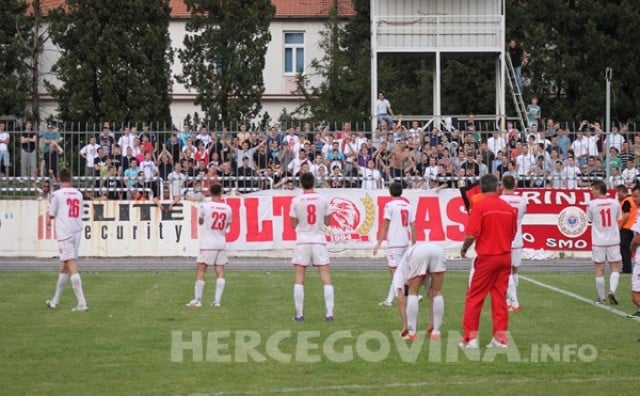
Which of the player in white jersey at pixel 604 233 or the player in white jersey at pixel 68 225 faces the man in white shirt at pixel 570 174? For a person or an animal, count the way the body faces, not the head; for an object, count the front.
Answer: the player in white jersey at pixel 604 233

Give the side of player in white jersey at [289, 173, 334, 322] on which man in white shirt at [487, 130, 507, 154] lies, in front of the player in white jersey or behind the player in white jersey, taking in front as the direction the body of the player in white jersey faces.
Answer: in front

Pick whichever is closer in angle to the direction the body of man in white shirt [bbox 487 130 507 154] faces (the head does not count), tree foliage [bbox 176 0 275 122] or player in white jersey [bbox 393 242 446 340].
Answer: the player in white jersey

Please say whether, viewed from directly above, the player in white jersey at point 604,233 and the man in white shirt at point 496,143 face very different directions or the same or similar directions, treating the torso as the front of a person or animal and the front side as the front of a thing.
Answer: very different directions

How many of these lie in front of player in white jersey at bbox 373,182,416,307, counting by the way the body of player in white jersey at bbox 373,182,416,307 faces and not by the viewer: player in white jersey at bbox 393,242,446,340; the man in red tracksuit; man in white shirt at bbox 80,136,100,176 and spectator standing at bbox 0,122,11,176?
2

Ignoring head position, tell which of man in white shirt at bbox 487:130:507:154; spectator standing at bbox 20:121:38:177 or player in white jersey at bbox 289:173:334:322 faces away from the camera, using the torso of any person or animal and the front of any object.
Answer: the player in white jersey

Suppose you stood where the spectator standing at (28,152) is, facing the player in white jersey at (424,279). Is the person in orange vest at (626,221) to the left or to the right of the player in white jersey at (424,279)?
left

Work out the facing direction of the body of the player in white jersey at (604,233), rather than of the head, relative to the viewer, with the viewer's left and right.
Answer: facing away from the viewer

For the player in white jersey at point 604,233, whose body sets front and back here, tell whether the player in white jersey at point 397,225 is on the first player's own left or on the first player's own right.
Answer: on the first player's own left

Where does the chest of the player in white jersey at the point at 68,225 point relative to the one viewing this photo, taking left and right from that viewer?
facing away from the viewer and to the left of the viewer

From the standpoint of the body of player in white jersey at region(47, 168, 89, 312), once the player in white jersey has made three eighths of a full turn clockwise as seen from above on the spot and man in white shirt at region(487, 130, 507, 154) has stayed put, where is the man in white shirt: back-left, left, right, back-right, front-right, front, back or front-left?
front-left

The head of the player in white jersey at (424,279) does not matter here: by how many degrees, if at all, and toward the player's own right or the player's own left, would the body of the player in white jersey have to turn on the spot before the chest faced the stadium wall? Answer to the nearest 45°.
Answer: approximately 45° to the player's own right

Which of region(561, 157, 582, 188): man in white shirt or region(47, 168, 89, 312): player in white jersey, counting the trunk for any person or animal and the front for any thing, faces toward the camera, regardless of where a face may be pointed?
the man in white shirt

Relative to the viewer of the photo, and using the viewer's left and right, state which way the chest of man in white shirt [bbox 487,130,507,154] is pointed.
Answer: facing the viewer

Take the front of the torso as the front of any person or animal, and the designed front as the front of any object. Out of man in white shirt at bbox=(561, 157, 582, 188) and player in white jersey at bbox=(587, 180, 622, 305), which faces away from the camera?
the player in white jersey

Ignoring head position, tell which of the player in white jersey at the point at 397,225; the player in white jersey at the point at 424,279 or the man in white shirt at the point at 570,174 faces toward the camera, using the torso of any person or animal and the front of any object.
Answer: the man in white shirt

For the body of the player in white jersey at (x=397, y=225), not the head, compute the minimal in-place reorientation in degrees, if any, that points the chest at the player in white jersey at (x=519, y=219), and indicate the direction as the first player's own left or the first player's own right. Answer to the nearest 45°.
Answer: approximately 135° to the first player's own right

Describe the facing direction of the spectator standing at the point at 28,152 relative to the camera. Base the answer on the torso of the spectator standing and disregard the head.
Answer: toward the camera

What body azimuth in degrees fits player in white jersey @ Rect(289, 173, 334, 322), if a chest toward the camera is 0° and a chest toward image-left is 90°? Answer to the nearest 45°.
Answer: approximately 180°

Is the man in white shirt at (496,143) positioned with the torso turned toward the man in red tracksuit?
yes

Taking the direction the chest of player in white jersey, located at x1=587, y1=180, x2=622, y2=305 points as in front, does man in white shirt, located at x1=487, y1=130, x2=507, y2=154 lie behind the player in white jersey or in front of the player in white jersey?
in front
